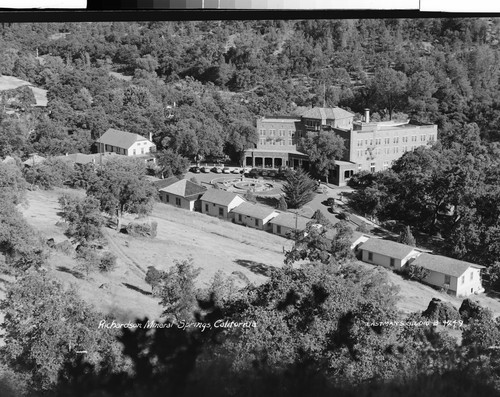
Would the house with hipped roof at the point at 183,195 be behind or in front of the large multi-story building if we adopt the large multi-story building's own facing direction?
in front

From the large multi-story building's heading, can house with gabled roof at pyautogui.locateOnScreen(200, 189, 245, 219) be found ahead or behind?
ahead

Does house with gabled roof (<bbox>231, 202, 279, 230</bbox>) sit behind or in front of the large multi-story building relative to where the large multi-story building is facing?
in front

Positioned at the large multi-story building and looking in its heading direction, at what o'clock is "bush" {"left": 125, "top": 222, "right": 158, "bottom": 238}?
The bush is roughly at 1 o'clock from the large multi-story building.

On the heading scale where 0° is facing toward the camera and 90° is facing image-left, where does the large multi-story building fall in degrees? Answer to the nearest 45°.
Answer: approximately 45°
